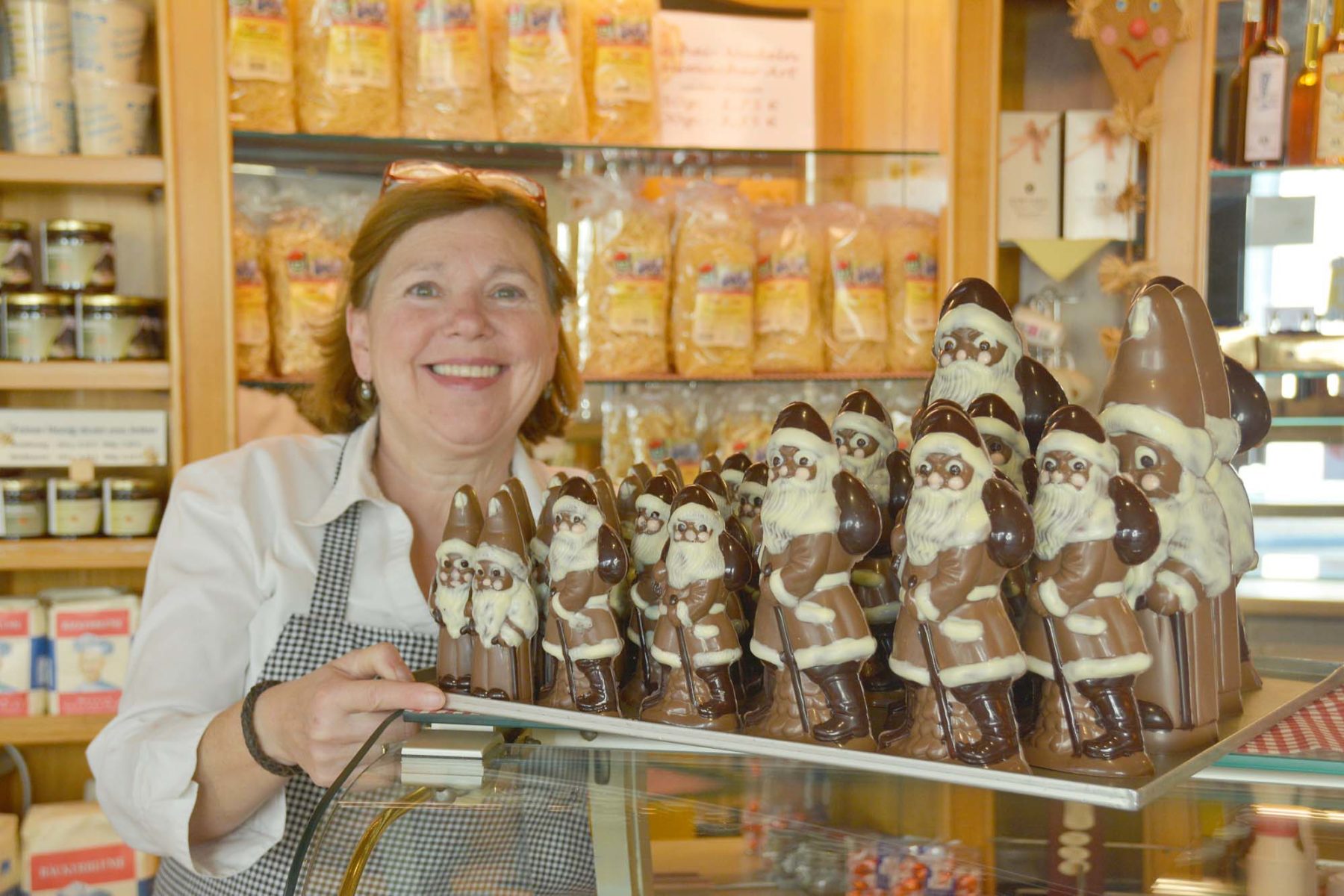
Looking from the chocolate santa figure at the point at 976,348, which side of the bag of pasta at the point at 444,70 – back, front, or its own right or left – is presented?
front

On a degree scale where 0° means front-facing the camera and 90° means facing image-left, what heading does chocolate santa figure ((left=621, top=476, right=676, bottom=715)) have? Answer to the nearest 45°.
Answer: approximately 45°

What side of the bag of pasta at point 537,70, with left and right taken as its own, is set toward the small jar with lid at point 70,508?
right

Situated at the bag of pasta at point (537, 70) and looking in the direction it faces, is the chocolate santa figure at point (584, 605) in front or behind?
in front

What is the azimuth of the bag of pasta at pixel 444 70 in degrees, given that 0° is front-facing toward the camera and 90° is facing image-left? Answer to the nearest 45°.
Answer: approximately 0°

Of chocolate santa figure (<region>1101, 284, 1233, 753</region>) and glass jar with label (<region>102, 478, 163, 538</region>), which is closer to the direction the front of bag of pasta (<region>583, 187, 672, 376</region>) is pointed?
the chocolate santa figure

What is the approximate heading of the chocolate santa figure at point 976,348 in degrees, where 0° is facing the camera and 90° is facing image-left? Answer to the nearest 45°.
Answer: approximately 45°
